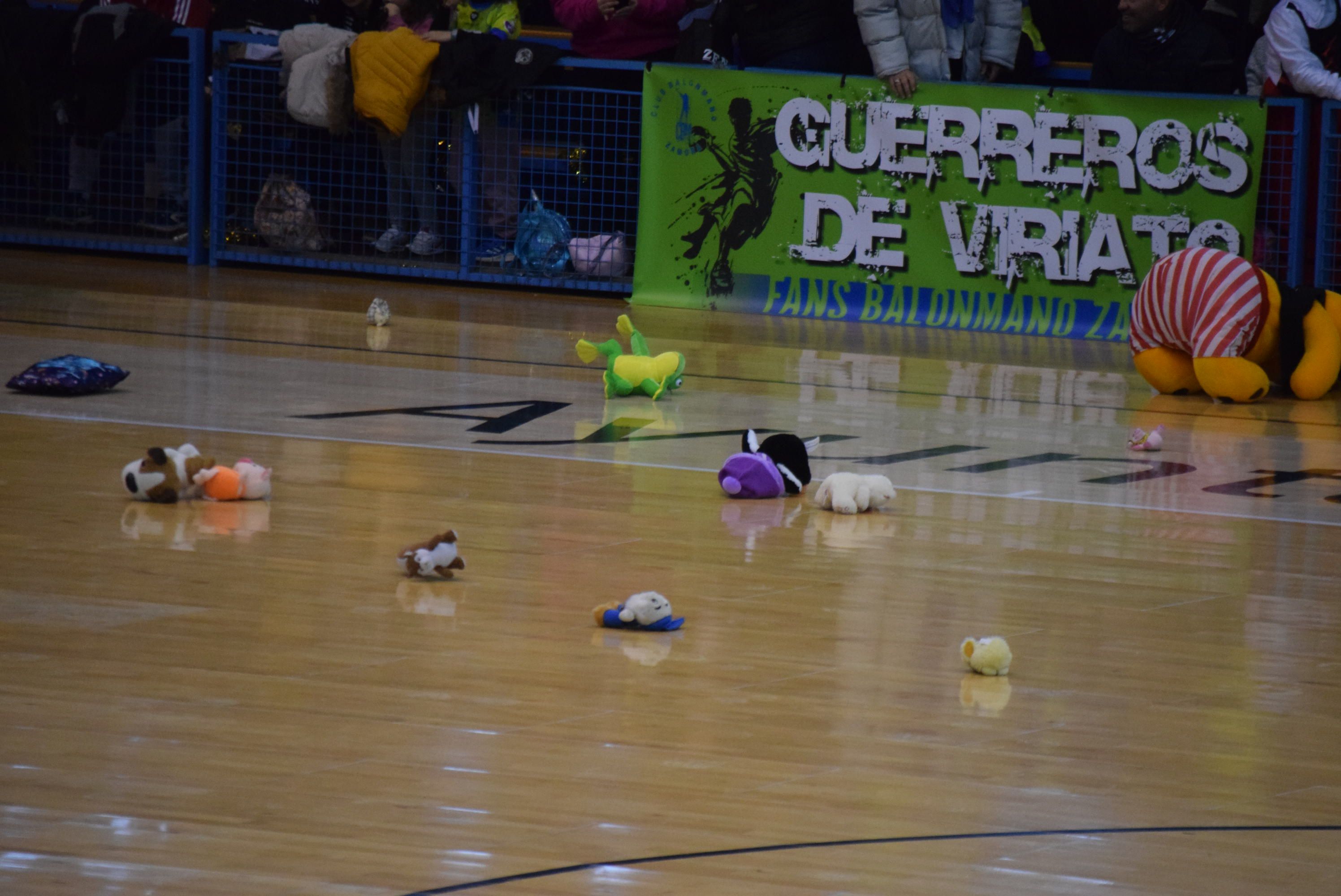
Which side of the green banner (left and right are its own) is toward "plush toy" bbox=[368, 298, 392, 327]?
right

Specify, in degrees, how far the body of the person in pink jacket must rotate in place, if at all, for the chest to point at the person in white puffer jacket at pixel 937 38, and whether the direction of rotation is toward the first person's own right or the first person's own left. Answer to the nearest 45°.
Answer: approximately 45° to the first person's own left

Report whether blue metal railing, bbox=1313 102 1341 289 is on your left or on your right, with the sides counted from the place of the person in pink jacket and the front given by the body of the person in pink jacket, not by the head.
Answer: on your left

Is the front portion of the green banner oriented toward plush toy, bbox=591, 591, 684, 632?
yes
